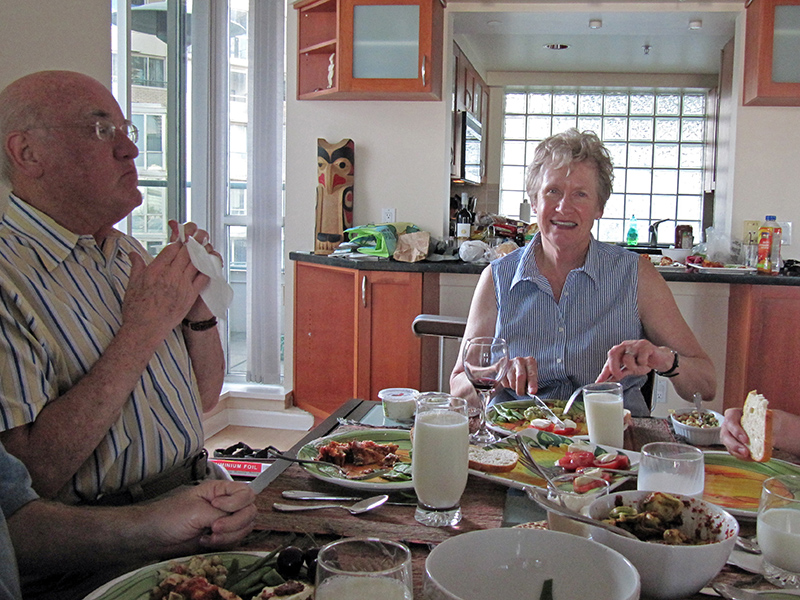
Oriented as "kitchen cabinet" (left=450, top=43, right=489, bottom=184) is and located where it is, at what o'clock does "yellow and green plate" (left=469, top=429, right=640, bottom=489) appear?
The yellow and green plate is roughly at 3 o'clock from the kitchen cabinet.

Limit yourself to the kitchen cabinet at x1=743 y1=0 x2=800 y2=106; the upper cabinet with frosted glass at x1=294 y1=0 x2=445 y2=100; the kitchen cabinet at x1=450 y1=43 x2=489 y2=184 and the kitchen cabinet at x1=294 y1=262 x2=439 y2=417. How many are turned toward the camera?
3

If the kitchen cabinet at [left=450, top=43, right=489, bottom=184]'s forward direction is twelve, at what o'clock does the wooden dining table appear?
The wooden dining table is roughly at 3 o'clock from the kitchen cabinet.

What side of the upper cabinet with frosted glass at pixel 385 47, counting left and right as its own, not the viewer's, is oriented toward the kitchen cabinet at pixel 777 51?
left

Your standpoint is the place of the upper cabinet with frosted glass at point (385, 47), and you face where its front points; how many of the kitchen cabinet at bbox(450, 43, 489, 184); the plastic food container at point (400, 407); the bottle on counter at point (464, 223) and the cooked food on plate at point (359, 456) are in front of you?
2

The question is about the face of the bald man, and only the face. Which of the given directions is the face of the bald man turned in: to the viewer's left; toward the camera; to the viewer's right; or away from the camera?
to the viewer's right

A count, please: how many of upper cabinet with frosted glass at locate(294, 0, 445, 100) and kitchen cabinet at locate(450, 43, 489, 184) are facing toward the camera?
1

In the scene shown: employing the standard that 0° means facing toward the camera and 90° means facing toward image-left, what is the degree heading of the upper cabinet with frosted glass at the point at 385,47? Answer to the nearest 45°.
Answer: approximately 0°

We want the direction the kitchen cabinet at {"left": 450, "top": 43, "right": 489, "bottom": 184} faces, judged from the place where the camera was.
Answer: facing to the right of the viewer

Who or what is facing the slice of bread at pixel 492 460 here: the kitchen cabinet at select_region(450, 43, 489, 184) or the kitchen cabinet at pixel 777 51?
the kitchen cabinet at pixel 777 51

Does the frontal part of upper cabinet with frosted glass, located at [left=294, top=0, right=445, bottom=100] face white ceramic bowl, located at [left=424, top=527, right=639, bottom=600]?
yes
